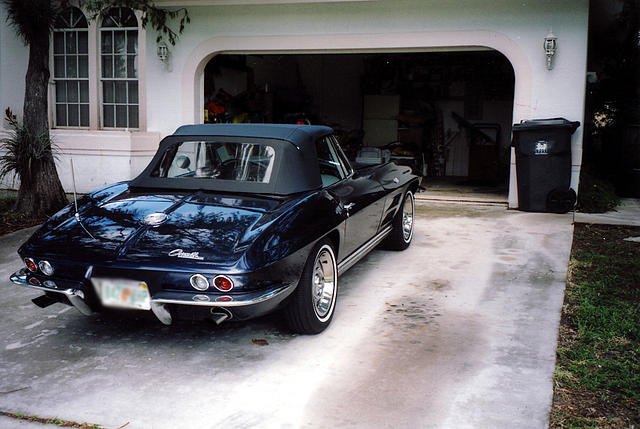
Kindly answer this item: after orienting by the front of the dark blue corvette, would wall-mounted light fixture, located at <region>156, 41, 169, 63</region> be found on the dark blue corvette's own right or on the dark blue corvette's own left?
on the dark blue corvette's own left

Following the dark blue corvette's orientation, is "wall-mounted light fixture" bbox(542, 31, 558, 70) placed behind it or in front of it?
in front

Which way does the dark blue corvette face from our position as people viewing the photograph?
facing away from the viewer and to the right of the viewer

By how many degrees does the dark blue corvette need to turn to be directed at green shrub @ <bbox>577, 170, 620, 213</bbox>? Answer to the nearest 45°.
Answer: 0° — it already faces it

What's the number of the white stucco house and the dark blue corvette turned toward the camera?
1

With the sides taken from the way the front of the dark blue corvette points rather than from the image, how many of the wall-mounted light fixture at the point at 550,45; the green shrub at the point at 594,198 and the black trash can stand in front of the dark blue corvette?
3

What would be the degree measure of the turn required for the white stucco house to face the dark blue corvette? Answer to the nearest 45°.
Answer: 0° — it already faces it

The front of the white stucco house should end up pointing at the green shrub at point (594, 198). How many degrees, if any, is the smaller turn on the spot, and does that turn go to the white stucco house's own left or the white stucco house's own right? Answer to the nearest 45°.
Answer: approximately 90° to the white stucco house's own left

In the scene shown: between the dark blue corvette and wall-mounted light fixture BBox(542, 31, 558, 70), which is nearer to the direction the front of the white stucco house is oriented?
the dark blue corvette
